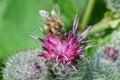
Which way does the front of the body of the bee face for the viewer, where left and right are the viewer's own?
facing the viewer and to the right of the viewer

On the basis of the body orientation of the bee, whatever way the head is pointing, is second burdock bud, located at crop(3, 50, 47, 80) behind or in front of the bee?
behind
